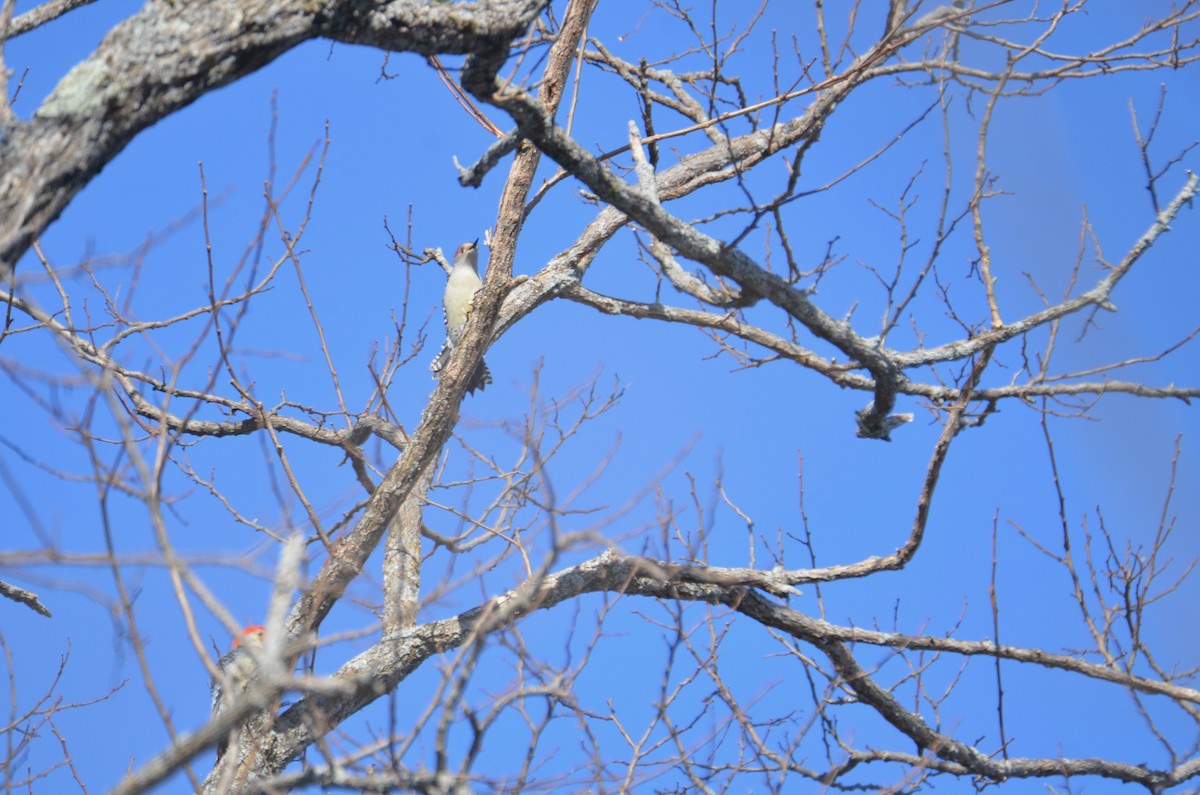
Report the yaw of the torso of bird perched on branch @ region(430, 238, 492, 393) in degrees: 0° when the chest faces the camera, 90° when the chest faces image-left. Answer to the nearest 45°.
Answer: approximately 315°
